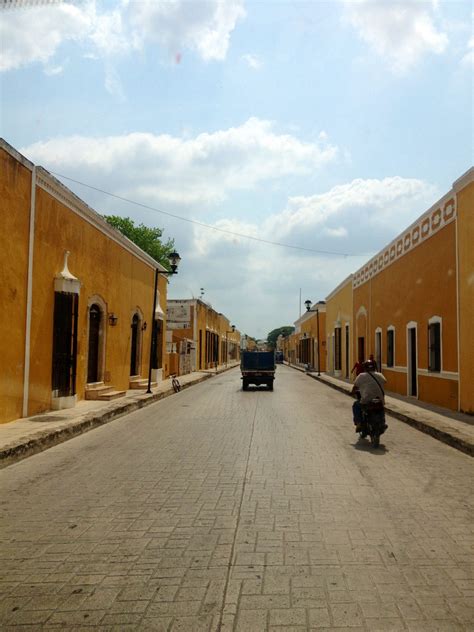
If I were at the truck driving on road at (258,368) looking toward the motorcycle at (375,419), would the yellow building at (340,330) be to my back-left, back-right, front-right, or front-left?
back-left

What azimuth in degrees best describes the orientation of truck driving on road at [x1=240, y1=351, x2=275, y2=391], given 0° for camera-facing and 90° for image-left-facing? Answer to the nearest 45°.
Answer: approximately 180°

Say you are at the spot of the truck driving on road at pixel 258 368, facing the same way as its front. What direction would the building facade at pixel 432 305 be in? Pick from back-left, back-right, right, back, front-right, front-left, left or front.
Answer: back-right

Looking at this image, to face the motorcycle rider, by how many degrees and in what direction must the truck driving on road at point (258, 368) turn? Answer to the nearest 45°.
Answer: approximately 180°

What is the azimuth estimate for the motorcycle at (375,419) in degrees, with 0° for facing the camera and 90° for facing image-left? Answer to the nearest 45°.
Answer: approximately 180°

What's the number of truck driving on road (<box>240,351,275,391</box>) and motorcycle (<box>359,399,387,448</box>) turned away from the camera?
2

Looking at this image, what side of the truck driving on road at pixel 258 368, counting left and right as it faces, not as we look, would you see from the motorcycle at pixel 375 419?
back

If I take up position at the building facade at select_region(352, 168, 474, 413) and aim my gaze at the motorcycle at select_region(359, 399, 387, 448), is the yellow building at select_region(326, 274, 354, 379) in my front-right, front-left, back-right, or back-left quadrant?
back-right

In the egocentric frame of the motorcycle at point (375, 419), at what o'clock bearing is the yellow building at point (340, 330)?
The yellow building is roughly at 12 o'clock from the motorcycle.

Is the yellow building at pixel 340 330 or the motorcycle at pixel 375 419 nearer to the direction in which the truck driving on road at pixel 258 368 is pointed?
the yellow building

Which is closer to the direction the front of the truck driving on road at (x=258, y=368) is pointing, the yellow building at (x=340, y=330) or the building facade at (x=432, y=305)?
the yellow building
